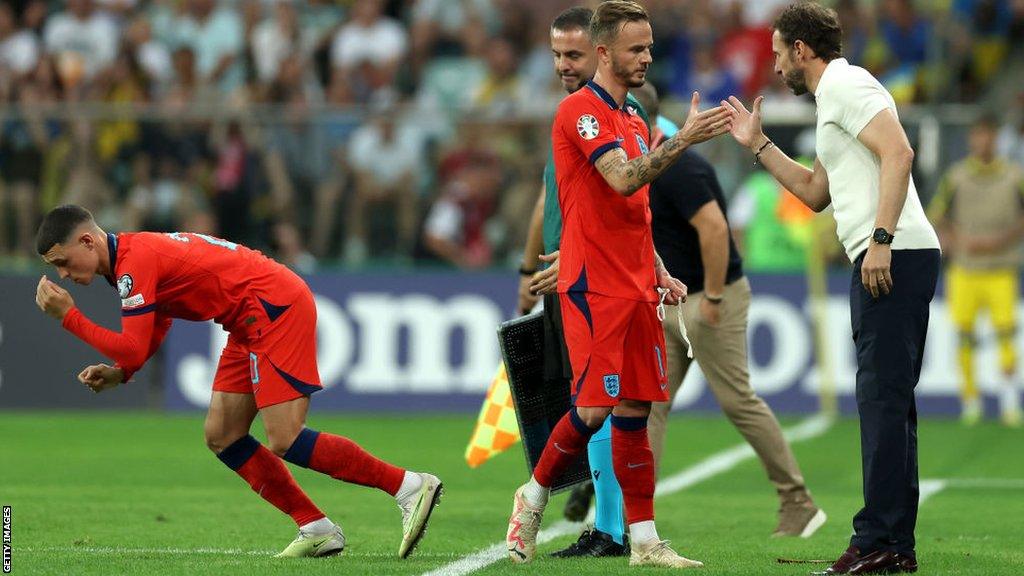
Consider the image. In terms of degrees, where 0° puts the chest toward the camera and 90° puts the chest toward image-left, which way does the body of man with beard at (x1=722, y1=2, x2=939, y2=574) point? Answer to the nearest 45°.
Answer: approximately 90°

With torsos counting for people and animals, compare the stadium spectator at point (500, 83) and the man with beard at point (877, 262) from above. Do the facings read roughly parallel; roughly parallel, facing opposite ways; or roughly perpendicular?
roughly perpendicular

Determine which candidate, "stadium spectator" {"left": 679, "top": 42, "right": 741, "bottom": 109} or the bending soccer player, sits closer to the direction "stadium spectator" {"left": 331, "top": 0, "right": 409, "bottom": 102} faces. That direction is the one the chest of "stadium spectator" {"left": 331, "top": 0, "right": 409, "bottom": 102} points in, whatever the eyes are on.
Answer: the bending soccer player

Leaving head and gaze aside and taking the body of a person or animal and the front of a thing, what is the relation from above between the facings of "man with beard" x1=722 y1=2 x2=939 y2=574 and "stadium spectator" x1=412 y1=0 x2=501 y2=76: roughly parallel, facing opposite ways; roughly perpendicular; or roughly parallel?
roughly perpendicular

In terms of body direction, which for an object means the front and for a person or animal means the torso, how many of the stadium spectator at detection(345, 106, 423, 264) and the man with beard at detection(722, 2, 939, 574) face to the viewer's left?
1

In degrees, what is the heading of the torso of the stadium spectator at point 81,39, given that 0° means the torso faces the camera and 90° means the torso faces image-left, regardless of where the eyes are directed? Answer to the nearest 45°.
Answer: approximately 0°

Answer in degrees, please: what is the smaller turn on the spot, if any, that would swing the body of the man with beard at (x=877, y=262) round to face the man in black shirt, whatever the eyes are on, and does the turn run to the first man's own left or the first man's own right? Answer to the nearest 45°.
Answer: approximately 45° to the first man's own right

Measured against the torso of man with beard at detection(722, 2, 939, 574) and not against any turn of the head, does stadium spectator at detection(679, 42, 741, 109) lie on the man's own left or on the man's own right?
on the man's own right

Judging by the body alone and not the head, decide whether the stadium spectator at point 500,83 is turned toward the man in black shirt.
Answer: yes
